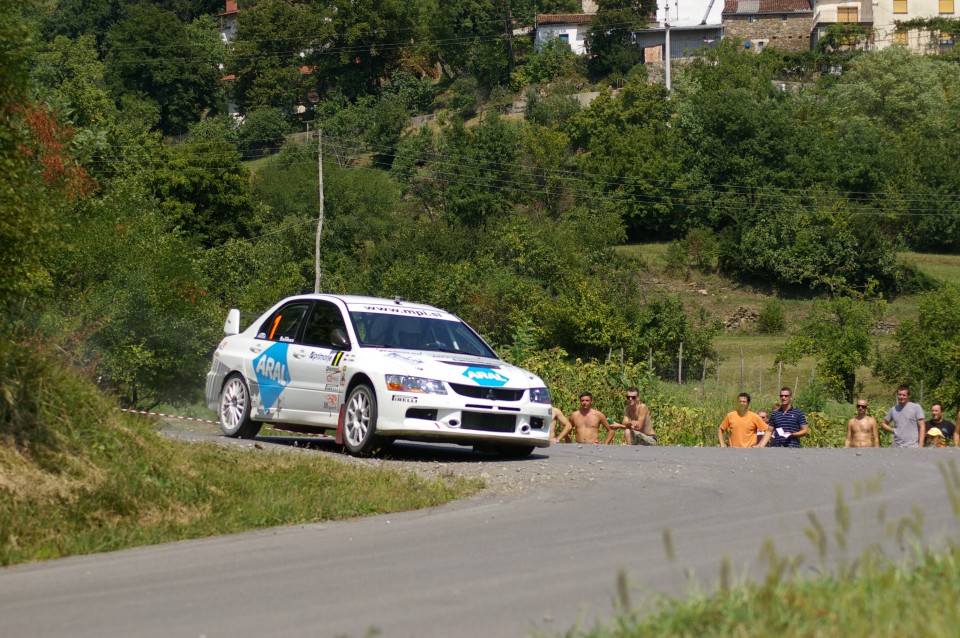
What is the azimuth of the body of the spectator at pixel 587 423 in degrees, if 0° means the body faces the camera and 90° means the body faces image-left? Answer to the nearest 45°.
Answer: approximately 0°

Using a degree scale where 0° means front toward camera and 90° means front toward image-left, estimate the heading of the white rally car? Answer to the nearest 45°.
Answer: approximately 315°

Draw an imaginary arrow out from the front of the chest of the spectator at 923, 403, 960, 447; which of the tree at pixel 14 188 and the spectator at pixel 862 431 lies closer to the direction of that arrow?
the tree

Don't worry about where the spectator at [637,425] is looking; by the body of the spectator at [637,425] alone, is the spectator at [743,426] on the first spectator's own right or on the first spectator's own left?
on the first spectator's own left

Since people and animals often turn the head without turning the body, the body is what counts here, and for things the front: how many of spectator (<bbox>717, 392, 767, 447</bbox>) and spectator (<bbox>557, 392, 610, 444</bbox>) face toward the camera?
2

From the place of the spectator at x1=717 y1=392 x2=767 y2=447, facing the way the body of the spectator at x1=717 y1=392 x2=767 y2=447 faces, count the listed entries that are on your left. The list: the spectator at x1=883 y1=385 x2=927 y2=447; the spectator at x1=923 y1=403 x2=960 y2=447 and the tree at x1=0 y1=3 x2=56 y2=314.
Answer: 2

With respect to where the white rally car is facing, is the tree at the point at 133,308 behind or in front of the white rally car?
behind

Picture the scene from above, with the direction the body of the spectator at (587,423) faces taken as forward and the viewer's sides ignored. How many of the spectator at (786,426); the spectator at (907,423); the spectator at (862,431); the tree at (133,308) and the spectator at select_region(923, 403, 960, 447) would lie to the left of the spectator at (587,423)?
4

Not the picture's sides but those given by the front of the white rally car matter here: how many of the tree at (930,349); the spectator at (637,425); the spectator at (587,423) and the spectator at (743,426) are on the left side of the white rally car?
4

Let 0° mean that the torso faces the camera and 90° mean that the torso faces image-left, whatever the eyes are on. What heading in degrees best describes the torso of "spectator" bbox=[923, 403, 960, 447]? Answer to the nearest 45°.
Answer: approximately 45°

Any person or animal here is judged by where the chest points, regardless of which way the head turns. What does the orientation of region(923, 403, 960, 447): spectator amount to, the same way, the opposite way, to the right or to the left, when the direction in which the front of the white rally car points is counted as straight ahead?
to the right

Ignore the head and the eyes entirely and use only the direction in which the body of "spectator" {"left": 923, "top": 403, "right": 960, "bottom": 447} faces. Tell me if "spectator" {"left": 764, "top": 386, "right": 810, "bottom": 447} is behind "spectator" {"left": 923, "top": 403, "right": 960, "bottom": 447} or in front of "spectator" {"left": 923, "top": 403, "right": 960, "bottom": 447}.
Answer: in front

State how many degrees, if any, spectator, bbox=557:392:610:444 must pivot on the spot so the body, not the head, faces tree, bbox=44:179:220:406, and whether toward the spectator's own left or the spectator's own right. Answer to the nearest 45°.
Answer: approximately 135° to the spectator's own right

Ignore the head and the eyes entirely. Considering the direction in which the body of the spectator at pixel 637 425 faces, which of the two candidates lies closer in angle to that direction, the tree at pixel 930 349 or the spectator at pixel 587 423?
the spectator
